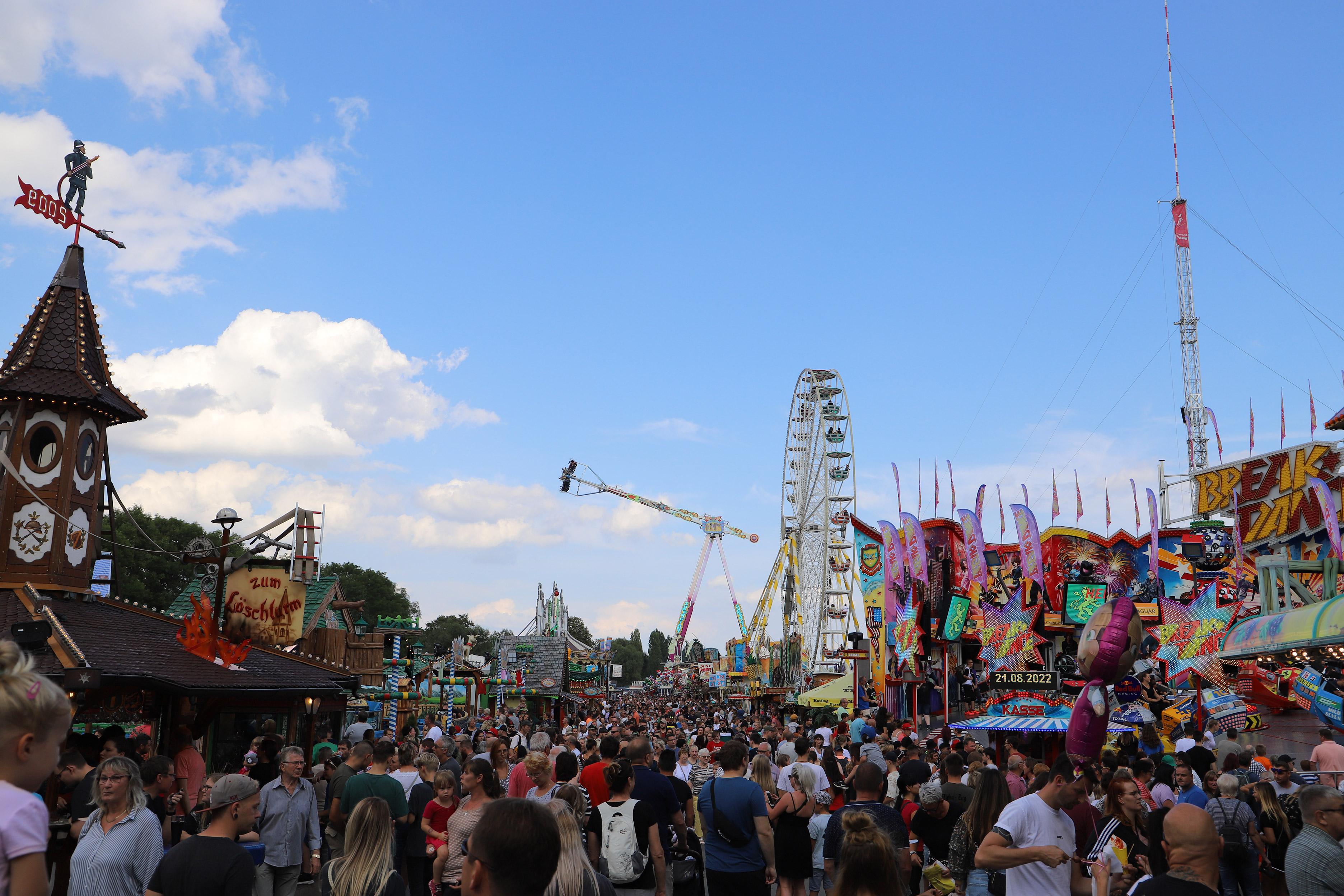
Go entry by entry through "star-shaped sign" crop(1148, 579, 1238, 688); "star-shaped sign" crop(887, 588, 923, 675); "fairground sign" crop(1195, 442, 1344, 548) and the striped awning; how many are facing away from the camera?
0

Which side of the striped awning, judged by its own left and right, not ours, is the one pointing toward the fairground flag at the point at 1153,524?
back

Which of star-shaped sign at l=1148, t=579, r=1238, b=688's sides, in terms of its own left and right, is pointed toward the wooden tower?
front

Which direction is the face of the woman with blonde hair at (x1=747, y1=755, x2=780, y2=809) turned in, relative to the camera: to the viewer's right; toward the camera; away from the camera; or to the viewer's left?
away from the camera

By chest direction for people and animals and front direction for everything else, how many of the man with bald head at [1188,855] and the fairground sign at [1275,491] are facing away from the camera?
1

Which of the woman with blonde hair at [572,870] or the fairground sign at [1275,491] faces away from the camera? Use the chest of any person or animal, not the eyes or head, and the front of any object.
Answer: the woman with blonde hair

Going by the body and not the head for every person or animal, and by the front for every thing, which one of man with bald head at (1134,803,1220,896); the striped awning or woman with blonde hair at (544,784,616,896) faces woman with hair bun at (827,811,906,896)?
the striped awning

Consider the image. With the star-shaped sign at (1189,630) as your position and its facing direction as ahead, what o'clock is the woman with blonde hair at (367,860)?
The woman with blonde hair is roughly at 12 o'clock from the star-shaped sign.

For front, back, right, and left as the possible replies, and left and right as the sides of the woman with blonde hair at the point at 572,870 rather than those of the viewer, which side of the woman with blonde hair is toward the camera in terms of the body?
back

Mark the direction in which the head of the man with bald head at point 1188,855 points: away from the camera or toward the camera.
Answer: away from the camera

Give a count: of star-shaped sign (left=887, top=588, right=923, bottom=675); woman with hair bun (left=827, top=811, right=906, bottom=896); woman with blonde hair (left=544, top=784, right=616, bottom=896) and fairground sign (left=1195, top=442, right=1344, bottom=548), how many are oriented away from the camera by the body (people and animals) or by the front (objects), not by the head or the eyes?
2

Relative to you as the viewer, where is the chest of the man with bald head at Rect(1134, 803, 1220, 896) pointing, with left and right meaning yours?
facing away from the viewer

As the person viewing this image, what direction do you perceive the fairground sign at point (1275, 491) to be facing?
facing the viewer and to the left of the viewer

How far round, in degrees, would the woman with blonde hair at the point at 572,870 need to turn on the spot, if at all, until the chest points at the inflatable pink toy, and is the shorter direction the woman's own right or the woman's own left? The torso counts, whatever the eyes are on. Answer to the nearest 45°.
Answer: approximately 45° to the woman's own right

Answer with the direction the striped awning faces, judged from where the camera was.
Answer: facing the viewer
